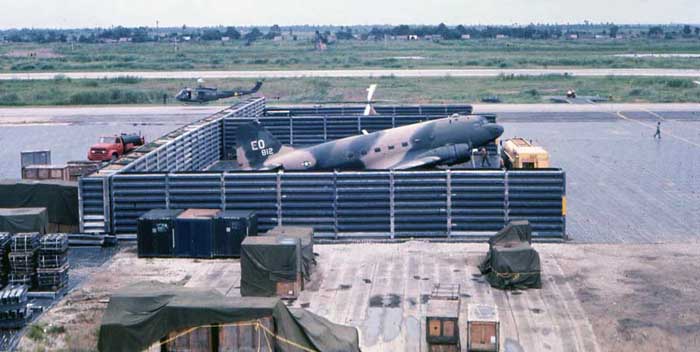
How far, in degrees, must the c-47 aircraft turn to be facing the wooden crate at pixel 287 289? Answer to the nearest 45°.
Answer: approximately 90° to its right

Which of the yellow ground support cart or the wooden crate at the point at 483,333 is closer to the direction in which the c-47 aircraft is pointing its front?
the yellow ground support cart

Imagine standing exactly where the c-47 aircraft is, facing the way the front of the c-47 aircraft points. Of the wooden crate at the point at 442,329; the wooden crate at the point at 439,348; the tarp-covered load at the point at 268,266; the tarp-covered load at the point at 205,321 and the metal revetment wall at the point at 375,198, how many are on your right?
5

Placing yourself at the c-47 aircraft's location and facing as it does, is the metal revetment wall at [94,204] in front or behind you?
behind

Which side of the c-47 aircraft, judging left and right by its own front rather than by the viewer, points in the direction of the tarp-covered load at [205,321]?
right

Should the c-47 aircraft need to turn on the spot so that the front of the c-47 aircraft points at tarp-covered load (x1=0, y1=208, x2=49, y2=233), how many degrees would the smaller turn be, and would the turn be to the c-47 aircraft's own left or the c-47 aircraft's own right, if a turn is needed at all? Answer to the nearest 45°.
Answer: approximately 135° to the c-47 aircraft's own right

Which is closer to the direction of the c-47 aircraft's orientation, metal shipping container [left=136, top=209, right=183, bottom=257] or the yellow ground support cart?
the yellow ground support cart

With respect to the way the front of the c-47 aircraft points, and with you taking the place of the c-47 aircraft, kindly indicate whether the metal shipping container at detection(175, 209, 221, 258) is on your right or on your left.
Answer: on your right

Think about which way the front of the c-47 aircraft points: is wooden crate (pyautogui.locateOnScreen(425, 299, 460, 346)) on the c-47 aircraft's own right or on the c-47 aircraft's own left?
on the c-47 aircraft's own right

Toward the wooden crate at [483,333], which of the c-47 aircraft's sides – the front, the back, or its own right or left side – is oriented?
right

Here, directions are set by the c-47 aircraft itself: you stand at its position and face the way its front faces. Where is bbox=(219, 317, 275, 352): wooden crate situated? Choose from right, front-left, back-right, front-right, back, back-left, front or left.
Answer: right

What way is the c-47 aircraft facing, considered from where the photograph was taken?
facing to the right of the viewer

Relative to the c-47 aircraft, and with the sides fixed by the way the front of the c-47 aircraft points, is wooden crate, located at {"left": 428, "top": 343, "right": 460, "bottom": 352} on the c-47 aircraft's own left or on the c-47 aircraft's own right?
on the c-47 aircraft's own right

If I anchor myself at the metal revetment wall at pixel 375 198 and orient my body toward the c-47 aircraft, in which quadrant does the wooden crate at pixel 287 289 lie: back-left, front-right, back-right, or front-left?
back-left

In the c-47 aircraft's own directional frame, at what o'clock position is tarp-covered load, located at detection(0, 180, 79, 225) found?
The tarp-covered load is roughly at 5 o'clock from the c-47 aircraft.
